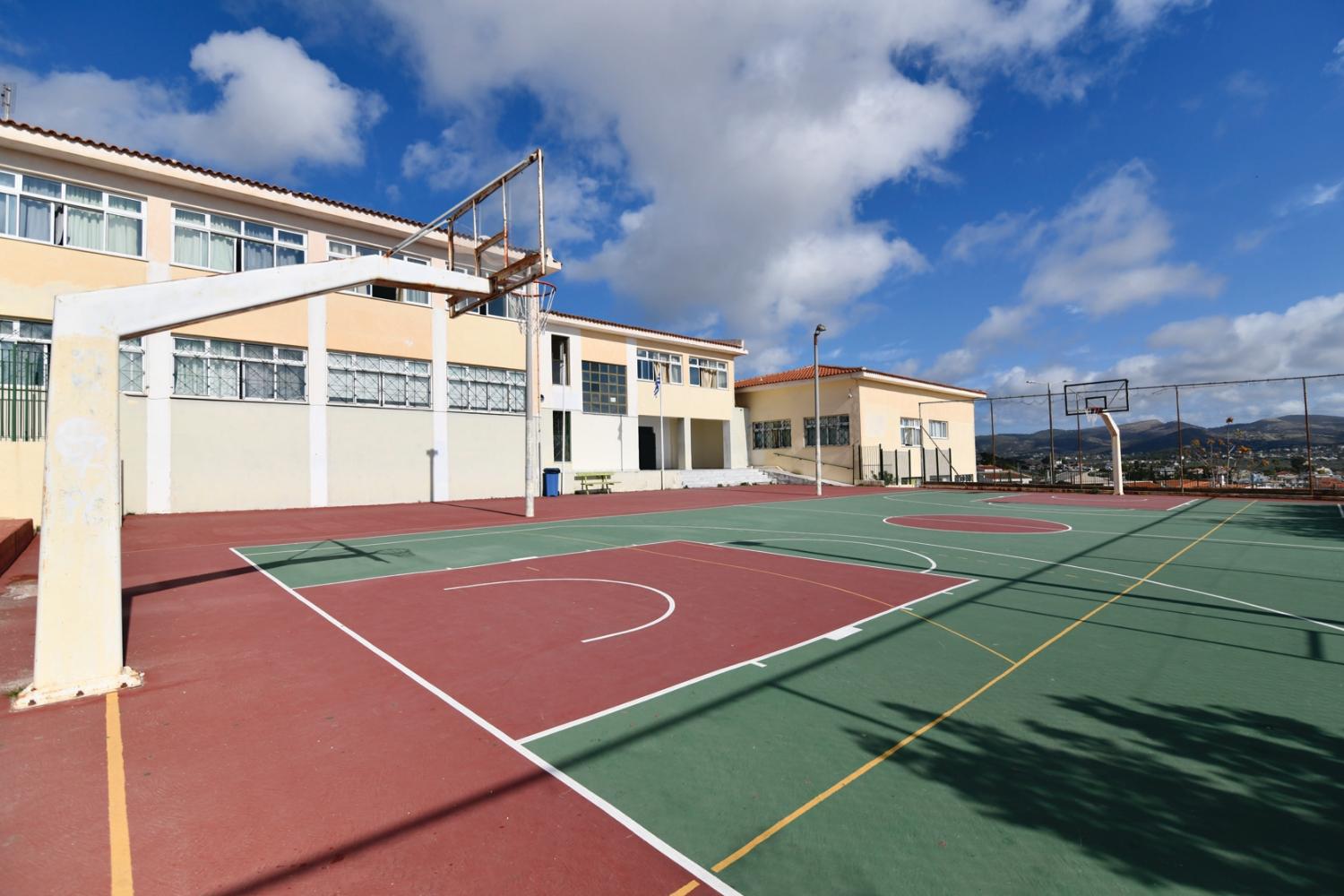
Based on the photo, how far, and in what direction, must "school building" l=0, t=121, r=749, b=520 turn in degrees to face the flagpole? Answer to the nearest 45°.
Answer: approximately 90° to its left

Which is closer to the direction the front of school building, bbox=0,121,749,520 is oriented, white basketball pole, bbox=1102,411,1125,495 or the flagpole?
the white basketball pole

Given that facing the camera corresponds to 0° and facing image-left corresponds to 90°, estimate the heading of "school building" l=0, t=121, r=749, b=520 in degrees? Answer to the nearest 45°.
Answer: approximately 315°

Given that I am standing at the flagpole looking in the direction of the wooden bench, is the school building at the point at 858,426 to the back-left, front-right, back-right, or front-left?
back-left

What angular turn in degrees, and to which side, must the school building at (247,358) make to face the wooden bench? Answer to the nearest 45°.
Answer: approximately 45° to its left

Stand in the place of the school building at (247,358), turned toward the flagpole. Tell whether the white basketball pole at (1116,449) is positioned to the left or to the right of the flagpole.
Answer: right
